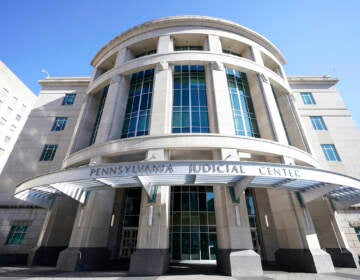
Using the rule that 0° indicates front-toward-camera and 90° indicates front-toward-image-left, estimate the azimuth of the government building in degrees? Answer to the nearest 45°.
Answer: approximately 0°

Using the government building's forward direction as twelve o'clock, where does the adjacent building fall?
The adjacent building is roughly at 4 o'clock from the government building.
